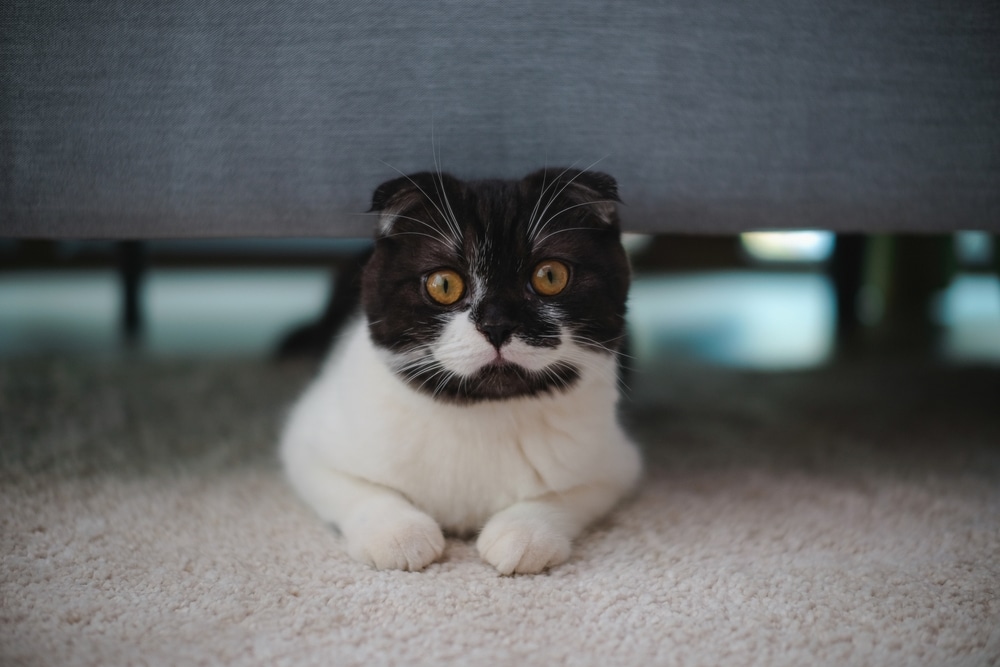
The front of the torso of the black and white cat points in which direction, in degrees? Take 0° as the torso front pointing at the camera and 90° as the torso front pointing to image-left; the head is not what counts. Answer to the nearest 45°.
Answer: approximately 0°
